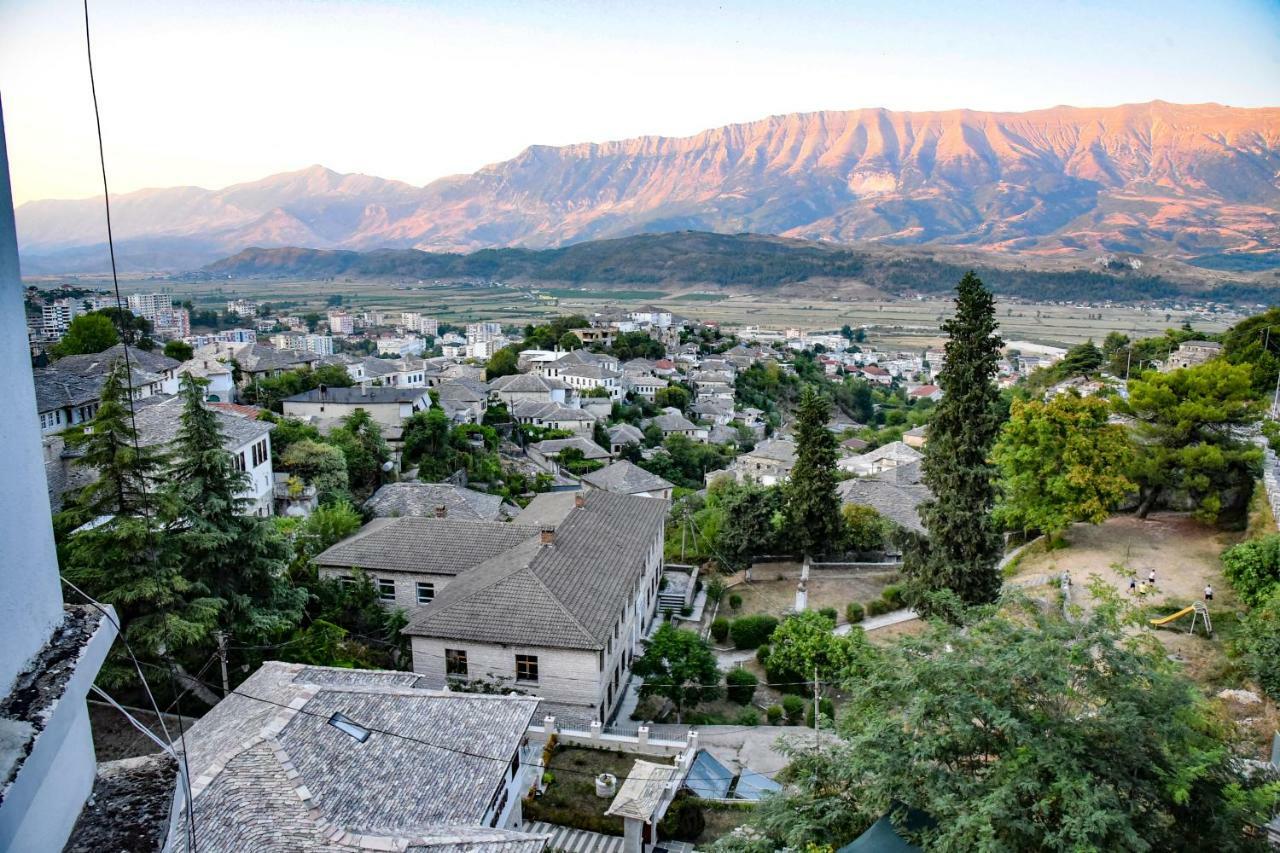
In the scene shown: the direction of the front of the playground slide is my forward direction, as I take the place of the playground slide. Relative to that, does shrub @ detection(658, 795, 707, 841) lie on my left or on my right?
on my left

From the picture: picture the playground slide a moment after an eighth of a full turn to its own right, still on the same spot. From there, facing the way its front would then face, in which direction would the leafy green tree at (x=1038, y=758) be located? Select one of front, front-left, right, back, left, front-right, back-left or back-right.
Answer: back-left

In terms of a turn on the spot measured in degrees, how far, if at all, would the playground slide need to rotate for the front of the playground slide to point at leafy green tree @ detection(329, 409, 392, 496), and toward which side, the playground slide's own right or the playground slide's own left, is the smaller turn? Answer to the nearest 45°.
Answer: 0° — it already faces it

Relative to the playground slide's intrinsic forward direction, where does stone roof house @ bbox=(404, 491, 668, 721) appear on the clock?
The stone roof house is roughly at 11 o'clock from the playground slide.

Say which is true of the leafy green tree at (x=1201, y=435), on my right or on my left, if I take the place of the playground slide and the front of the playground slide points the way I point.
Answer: on my right

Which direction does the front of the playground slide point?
to the viewer's left
